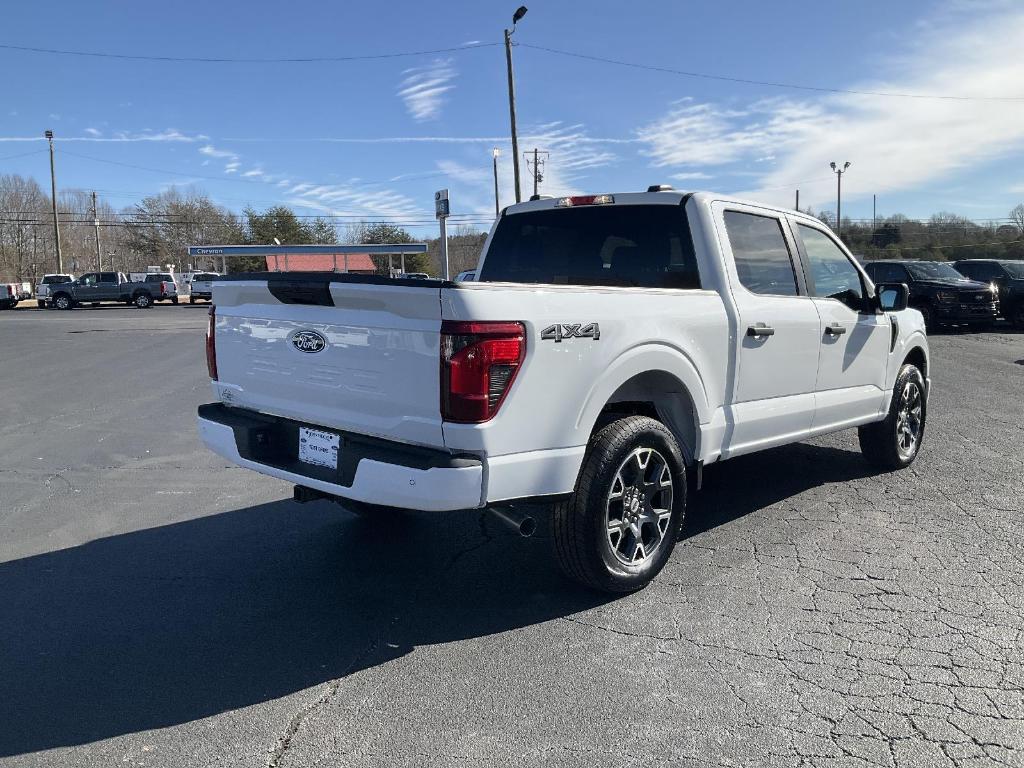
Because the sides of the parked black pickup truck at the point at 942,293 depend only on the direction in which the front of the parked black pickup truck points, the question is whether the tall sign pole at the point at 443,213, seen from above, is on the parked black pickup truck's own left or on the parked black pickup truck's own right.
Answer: on the parked black pickup truck's own right

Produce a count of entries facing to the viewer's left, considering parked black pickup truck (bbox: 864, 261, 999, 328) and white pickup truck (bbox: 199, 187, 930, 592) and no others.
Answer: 0

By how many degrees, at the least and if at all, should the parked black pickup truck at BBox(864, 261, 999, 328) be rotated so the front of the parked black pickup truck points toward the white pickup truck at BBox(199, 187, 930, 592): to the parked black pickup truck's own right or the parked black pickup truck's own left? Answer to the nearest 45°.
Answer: approximately 45° to the parked black pickup truck's own right

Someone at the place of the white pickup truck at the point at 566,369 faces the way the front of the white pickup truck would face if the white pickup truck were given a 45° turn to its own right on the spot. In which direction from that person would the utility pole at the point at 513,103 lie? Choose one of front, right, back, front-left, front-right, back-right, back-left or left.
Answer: left

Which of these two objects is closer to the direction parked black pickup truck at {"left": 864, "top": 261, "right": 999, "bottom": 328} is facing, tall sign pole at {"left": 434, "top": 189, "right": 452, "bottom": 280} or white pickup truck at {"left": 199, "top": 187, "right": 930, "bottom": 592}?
the white pickup truck

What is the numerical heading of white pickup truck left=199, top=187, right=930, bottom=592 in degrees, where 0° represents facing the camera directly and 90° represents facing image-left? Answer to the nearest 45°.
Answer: approximately 225°

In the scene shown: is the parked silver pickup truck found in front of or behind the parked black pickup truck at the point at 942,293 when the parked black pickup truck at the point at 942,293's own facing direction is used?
behind

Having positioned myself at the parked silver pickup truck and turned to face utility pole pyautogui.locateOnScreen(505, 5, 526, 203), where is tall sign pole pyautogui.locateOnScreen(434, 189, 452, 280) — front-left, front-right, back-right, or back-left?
front-left

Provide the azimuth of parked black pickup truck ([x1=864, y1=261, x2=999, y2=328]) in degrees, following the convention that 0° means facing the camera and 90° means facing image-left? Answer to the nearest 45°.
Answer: approximately 315°

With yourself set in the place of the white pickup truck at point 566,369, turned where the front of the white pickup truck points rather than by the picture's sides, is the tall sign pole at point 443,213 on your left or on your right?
on your left
